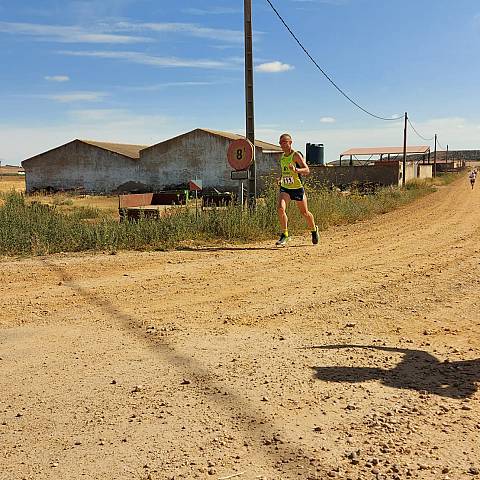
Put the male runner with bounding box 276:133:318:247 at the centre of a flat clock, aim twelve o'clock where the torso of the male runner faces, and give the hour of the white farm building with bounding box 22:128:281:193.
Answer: The white farm building is roughly at 4 o'clock from the male runner.

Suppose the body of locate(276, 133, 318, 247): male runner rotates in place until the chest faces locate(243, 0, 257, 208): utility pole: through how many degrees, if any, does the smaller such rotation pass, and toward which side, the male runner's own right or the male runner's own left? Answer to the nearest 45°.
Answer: approximately 135° to the male runner's own right

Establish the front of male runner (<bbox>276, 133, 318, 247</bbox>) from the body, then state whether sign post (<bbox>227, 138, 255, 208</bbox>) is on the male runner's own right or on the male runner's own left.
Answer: on the male runner's own right

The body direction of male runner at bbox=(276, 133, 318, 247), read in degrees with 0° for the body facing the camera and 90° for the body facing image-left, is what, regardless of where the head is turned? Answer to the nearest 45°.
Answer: approximately 45°
